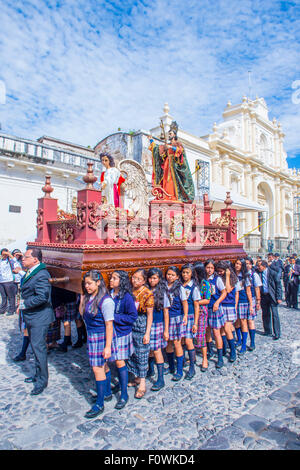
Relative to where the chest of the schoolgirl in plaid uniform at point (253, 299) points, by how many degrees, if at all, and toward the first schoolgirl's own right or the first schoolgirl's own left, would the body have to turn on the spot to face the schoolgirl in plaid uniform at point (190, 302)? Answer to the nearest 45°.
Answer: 0° — they already face them

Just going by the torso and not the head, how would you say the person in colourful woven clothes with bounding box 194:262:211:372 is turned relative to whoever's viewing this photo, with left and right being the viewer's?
facing to the left of the viewer

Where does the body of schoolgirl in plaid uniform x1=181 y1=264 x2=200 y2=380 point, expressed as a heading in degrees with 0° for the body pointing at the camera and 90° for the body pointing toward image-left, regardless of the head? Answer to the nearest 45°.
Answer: approximately 45°

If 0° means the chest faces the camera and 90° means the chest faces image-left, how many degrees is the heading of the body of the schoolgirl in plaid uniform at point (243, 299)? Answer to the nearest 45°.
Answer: approximately 45°

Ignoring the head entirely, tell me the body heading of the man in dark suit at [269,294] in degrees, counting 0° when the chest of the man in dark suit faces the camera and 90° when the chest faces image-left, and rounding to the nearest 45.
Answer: approximately 45°

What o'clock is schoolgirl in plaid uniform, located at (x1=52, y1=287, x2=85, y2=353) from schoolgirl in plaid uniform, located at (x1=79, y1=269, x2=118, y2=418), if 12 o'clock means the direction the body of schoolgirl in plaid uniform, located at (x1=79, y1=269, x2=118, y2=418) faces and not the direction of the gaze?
schoolgirl in plaid uniform, located at (x1=52, y1=287, x2=85, y2=353) is roughly at 4 o'clock from schoolgirl in plaid uniform, located at (x1=79, y1=269, x2=118, y2=418).

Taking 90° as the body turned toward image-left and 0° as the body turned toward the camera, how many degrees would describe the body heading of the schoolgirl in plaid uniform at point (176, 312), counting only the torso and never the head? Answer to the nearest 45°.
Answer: approximately 45°
